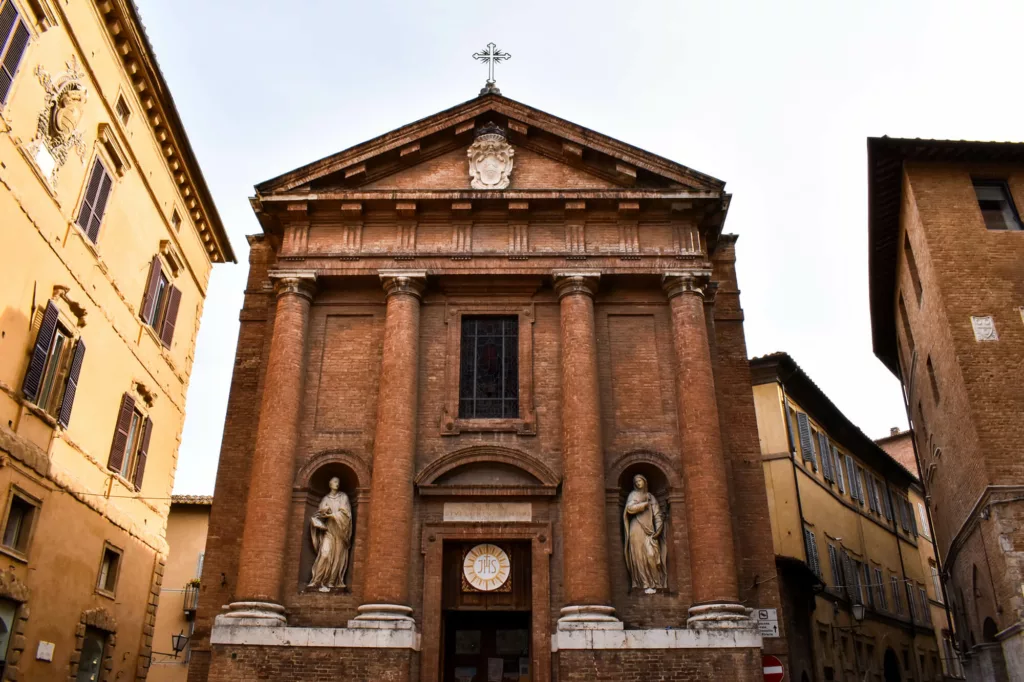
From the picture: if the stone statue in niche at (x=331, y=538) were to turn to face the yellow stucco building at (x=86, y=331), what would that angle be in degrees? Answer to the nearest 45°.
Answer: approximately 90° to its right

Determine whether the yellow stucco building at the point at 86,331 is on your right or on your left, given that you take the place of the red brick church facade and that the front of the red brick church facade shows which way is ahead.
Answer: on your right

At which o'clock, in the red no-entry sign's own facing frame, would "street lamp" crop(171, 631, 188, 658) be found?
The street lamp is roughly at 4 o'clock from the red no-entry sign.

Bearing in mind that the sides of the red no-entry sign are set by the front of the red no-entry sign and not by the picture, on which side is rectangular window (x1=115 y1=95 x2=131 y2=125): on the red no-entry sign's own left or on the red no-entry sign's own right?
on the red no-entry sign's own right

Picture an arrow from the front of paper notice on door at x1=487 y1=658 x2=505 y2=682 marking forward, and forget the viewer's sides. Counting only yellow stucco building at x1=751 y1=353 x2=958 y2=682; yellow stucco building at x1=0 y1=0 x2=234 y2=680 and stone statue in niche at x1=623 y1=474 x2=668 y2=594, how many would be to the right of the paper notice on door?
1

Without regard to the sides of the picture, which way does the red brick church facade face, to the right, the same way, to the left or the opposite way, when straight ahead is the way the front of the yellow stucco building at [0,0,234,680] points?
to the right

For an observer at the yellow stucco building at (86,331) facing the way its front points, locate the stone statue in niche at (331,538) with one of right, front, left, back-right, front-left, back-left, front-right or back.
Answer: front

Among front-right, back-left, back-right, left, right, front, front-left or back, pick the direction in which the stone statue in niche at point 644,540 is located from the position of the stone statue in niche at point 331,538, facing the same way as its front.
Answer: left

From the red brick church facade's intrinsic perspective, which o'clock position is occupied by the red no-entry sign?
The red no-entry sign is roughly at 9 o'clock from the red brick church facade.

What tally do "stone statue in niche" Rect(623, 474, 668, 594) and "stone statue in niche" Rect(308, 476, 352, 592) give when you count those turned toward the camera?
2

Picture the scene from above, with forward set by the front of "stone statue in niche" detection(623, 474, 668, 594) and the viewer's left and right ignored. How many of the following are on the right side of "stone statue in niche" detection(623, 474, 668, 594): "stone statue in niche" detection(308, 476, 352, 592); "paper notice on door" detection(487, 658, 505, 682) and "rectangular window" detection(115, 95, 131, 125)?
3

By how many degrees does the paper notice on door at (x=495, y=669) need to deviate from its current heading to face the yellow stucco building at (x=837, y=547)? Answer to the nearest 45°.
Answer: approximately 135° to its left

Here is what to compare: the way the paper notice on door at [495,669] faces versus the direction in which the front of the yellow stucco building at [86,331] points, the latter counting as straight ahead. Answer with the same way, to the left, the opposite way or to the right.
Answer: to the right

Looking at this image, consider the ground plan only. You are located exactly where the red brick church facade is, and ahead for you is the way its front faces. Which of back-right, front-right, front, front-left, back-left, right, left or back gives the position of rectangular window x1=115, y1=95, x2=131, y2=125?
right
